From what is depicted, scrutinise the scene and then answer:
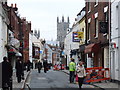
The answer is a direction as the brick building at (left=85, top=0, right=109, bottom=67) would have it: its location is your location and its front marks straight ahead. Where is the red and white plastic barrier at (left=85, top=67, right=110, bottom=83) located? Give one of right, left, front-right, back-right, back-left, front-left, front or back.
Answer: left

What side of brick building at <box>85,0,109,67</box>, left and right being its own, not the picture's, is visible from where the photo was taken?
left

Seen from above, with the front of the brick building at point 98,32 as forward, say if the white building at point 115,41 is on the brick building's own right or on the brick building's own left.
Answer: on the brick building's own left

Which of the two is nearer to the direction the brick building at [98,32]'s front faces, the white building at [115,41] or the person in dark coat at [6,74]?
the person in dark coat

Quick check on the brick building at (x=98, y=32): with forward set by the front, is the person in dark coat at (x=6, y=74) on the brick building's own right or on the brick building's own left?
on the brick building's own left
